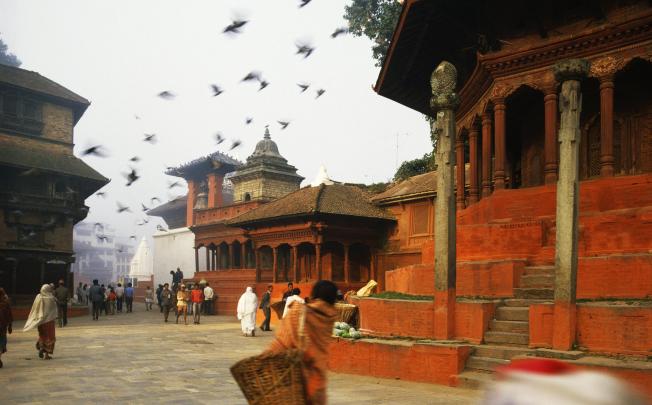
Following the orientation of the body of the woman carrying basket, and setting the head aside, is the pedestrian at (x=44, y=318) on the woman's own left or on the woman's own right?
on the woman's own left

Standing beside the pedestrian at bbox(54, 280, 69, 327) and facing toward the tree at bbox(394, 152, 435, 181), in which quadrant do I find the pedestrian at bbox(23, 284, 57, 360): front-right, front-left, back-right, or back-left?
back-right

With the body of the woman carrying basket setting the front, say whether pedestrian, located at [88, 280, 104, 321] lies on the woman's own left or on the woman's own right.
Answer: on the woman's own left

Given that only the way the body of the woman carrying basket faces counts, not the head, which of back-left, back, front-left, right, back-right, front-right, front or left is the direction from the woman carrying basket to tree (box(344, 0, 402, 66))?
front-left

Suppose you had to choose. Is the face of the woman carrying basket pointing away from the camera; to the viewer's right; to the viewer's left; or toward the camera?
away from the camera

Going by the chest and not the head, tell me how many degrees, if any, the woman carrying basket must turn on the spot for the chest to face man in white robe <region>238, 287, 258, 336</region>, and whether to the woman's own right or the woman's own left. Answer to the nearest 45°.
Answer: approximately 45° to the woman's own left

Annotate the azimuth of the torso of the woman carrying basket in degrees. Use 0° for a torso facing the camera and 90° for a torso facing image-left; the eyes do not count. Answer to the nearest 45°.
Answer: approximately 225°

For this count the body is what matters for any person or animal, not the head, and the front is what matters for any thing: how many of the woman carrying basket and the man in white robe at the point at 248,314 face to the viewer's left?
0
